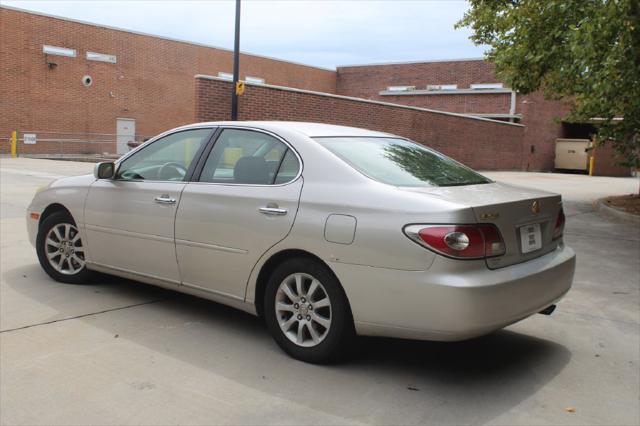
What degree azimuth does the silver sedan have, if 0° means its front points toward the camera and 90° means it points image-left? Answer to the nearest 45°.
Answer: approximately 135°

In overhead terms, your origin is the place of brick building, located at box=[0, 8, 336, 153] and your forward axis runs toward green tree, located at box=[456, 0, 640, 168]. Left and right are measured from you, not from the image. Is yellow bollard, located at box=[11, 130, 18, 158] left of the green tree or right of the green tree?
right

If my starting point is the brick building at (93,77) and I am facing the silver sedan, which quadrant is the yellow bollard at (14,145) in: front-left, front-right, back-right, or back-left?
front-right

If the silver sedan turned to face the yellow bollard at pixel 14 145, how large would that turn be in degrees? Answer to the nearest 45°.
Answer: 0° — it already faces it

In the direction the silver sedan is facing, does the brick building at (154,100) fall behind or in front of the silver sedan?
in front

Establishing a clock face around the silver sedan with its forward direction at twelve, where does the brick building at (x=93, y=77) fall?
The brick building is roughly at 1 o'clock from the silver sedan.

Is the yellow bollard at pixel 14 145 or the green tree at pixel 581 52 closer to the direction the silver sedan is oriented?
the yellow bollard

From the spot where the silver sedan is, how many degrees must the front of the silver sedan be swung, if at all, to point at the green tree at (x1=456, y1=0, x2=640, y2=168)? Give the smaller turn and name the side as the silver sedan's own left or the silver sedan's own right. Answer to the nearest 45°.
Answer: approximately 90° to the silver sedan's own right

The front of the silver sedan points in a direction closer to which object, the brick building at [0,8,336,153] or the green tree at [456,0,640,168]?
the brick building
